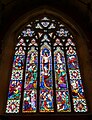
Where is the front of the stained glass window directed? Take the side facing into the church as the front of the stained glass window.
toward the camera
